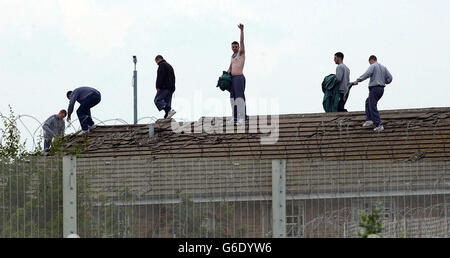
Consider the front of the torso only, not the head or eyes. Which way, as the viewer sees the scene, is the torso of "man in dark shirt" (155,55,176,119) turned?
to the viewer's left

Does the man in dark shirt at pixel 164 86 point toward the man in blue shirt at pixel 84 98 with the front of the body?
yes

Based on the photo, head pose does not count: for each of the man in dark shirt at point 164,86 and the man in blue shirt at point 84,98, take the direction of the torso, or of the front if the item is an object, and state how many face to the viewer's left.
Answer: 2

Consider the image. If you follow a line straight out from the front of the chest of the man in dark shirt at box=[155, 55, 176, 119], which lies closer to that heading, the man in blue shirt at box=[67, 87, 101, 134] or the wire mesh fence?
the man in blue shirt

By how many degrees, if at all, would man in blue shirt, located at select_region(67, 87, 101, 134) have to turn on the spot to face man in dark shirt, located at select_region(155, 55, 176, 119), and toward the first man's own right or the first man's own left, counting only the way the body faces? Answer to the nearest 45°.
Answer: approximately 180°

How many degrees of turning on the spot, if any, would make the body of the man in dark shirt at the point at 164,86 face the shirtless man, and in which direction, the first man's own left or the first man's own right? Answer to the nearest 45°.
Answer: approximately 135° to the first man's own left

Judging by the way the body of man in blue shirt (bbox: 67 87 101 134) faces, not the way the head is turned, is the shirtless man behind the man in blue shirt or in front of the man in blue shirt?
behind

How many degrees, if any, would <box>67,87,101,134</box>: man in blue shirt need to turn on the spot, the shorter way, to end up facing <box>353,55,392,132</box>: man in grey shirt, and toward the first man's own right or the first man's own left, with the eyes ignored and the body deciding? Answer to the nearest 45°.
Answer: approximately 135° to the first man's own left

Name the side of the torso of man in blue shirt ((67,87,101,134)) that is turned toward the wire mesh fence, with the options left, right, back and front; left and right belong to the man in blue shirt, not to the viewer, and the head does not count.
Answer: left

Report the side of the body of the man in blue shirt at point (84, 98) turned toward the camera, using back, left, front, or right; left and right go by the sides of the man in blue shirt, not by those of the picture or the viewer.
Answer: left
